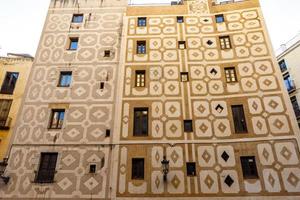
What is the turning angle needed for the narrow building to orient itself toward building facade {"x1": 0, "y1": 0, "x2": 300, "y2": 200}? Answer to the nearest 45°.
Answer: approximately 45° to its left

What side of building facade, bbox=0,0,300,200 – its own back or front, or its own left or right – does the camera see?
front

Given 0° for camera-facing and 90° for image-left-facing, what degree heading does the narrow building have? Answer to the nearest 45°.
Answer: approximately 0°

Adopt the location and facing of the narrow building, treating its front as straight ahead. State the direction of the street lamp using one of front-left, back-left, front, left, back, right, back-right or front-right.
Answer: front-left

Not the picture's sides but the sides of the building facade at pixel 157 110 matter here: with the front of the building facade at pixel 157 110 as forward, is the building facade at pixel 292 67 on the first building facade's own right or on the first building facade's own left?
on the first building facade's own left

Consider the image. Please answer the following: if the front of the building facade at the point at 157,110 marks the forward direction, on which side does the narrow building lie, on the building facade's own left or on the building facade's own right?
on the building facade's own right

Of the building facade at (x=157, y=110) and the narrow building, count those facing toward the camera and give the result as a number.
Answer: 2
